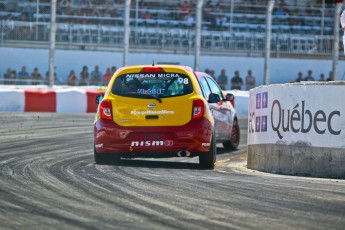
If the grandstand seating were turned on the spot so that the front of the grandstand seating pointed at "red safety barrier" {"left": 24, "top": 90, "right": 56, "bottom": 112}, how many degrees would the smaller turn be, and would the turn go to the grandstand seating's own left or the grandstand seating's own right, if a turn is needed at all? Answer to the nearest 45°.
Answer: approximately 45° to the grandstand seating's own right

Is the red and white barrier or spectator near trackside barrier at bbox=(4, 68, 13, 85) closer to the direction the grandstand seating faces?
the red and white barrier

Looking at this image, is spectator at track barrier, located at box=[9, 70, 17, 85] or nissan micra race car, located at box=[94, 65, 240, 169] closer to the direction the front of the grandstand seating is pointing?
the nissan micra race car

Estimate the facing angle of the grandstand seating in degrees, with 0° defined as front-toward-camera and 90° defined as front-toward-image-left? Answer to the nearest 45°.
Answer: approximately 0°

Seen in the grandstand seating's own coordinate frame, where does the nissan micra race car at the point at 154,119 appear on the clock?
The nissan micra race car is roughly at 12 o'clock from the grandstand seating.
